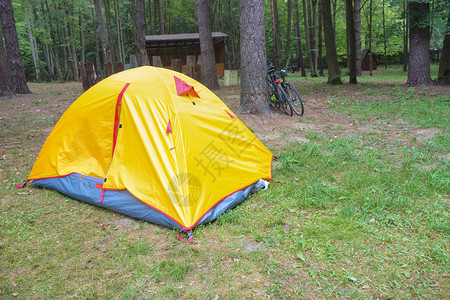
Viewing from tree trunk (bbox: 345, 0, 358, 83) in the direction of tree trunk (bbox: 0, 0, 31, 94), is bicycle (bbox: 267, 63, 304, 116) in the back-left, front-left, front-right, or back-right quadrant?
front-left

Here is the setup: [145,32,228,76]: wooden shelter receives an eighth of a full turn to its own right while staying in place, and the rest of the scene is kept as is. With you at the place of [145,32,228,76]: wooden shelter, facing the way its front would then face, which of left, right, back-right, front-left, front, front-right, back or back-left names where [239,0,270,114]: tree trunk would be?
front-left

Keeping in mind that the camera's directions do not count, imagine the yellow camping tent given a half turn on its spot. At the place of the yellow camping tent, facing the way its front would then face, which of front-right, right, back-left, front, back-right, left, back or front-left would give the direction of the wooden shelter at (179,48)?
front-left

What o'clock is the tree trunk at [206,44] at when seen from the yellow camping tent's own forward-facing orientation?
The tree trunk is roughly at 5 o'clock from the yellow camping tent.

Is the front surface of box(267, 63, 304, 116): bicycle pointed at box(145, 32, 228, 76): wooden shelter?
no

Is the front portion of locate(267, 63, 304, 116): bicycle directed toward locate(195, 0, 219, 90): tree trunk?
no

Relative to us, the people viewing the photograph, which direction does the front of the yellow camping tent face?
facing the viewer and to the left of the viewer

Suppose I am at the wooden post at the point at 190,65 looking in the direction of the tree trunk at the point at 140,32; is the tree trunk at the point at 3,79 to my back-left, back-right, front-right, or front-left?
front-left

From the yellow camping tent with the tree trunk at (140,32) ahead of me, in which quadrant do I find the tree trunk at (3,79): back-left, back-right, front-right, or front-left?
front-left

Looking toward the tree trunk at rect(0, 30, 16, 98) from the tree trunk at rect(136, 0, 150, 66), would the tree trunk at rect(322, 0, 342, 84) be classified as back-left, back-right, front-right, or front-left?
back-left

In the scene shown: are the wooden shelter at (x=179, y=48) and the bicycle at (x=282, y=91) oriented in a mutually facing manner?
no

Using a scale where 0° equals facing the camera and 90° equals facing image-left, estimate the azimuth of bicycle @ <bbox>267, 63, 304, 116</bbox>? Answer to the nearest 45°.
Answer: approximately 315°

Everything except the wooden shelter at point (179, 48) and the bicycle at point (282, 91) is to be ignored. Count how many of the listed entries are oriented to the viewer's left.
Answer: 0

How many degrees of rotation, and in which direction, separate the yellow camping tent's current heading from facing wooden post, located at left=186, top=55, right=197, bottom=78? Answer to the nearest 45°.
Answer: approximately 135° to its right

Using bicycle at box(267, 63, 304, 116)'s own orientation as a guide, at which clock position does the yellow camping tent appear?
The yellow camping tent is roughly at 2 o'clock from the bicycle.

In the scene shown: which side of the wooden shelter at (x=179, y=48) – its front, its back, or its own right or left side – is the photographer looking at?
front
